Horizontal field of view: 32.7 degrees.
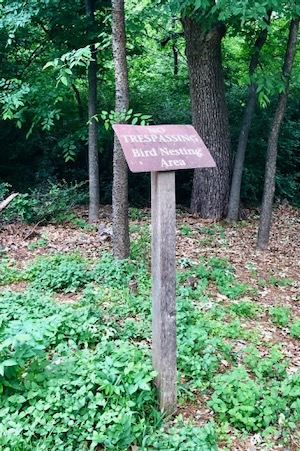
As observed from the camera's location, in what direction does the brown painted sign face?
facing the viewer and to the right of the viewer

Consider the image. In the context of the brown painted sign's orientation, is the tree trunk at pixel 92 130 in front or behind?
behind

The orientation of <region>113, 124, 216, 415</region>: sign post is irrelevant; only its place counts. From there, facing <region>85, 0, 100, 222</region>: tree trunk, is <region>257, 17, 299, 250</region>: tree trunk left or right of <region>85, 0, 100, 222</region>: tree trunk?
right

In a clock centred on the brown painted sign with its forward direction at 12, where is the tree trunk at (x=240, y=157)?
The tree trunk is roughly at 8 o'clock from the brown painted sign.

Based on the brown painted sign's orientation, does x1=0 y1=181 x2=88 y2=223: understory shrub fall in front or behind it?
behind

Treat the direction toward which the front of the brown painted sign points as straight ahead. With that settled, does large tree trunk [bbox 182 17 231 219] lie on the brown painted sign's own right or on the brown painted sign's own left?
on the brown painted sign's own left
